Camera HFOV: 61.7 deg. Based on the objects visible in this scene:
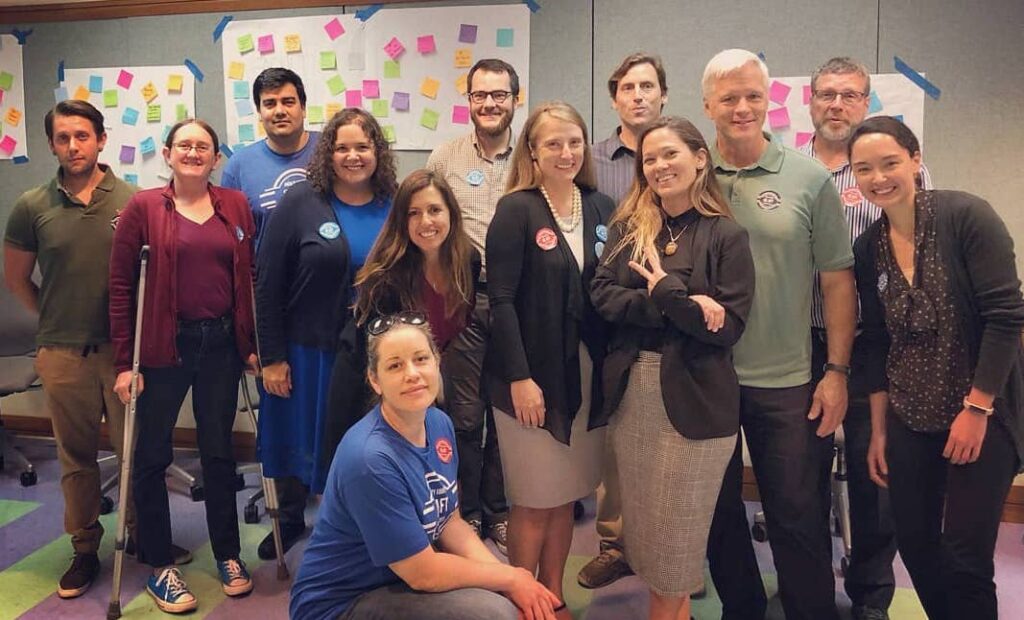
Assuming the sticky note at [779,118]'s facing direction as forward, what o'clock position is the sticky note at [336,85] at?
the sticky note at [336,85] is roughly at 3 o'clock from the sticky note at [779,118].

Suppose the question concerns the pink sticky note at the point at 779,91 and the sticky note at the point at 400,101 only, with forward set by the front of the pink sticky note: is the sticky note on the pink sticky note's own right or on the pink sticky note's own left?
on the pink sticky note's own right

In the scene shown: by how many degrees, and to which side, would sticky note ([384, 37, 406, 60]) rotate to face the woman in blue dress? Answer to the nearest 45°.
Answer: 0° — it already faces them

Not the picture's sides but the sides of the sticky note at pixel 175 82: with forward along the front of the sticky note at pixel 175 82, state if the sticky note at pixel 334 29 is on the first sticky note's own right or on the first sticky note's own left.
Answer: on the first sticky note's own left

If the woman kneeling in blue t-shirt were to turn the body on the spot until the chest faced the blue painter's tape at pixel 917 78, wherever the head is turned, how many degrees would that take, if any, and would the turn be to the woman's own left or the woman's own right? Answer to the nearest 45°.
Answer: approximately 90° to the woman's own left

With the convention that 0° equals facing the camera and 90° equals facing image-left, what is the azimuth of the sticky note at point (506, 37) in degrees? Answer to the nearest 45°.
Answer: approximately 0°

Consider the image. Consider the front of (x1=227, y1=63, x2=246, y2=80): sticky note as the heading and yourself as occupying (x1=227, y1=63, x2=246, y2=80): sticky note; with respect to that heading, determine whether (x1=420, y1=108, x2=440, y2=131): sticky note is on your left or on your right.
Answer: on your left

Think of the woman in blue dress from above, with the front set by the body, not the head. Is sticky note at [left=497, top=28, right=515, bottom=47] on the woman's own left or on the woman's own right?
on the woman's own left
